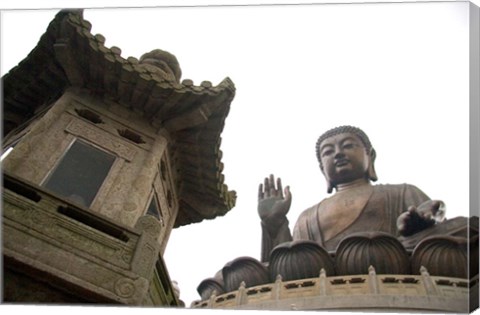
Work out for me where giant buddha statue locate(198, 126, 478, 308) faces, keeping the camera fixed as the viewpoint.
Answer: facing the viewer and to the left of the viewer

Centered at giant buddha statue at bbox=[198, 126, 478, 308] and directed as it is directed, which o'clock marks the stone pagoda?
The stone pagoda is roughly at 12 o'clock from the giant buddha statue.
